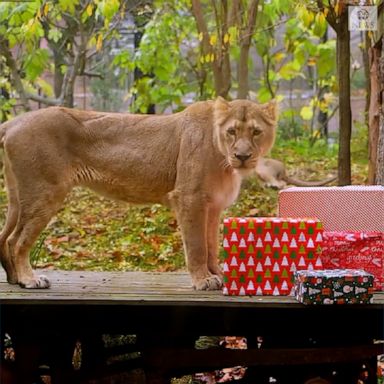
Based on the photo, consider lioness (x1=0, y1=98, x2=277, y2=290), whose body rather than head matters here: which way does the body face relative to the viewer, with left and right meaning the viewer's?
facing to the right of the viewer

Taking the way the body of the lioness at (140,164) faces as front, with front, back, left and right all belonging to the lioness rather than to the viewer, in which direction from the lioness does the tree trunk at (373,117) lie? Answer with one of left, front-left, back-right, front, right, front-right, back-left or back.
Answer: front-left

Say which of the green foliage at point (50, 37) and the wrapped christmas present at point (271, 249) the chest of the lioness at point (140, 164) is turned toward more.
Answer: the wrapped christmas present

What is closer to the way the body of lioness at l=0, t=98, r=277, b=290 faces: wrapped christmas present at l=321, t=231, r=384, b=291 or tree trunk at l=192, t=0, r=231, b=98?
the wrapped christmas present

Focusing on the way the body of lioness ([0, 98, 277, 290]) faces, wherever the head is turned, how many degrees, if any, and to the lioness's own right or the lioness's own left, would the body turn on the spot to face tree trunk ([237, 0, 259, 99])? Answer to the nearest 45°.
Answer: approximately 90° to the lioness's own left

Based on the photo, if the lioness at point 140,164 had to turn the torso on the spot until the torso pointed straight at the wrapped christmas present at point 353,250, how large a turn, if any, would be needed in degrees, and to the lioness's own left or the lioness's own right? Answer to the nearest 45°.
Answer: approximately 45° to the lioness's own right

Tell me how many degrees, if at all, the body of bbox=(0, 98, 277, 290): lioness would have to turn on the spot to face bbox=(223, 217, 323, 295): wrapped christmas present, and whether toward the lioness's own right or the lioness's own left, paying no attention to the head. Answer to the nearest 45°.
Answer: approximately 45° to the lioness's own right

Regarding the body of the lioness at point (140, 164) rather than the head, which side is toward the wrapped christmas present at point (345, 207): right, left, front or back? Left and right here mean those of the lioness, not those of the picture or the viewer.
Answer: front

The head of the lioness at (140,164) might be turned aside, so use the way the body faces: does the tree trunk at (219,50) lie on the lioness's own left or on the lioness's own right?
on the lioness's own left

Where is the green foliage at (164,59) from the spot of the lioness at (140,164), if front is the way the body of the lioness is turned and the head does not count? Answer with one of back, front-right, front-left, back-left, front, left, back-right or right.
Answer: left

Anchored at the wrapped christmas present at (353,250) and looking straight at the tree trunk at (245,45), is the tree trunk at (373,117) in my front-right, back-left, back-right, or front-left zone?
front-right

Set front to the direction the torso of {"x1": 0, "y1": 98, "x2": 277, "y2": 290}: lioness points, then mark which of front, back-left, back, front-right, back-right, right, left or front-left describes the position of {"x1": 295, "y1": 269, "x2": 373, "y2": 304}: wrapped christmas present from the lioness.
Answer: front-right

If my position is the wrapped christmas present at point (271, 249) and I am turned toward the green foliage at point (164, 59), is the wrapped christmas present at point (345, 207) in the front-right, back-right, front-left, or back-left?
front-right

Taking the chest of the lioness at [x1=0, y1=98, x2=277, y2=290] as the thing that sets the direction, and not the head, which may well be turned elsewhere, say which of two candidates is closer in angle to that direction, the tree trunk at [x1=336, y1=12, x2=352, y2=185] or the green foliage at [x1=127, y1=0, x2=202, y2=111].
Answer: the tree trunk
